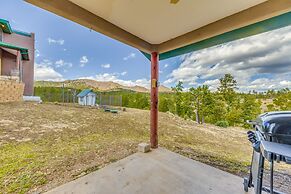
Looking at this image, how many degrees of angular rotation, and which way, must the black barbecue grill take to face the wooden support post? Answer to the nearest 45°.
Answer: approximately 45° to its right

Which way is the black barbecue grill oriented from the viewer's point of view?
to the viewer's left

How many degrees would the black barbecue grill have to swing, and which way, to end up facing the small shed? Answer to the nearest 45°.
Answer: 0° — it already faces it
